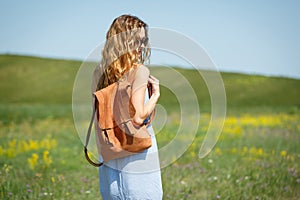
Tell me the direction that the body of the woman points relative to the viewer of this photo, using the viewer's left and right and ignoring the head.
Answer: facing away from the viewer and to the right of the viewer
